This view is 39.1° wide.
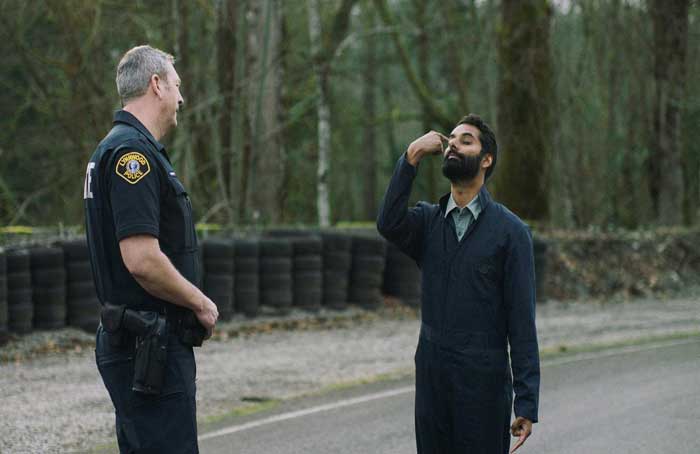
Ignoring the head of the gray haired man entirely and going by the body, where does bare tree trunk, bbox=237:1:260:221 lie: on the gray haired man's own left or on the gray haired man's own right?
on the gray haired man's own left

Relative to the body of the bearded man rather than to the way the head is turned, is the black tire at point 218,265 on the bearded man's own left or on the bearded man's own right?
on the bearded man's own right

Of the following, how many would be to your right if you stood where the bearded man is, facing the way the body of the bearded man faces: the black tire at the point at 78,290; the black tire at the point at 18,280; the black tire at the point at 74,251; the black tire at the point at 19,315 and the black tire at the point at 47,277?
5

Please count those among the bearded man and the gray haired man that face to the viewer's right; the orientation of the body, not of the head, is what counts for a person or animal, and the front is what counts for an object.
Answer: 1

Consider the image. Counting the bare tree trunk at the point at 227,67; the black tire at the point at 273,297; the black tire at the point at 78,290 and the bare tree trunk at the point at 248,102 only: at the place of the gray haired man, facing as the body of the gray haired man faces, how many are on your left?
4

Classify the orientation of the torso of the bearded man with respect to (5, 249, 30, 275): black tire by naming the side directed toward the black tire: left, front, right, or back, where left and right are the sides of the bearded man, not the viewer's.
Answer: right

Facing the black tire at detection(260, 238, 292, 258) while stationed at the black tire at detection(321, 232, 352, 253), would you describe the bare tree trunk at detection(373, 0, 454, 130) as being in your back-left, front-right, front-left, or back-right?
back-right

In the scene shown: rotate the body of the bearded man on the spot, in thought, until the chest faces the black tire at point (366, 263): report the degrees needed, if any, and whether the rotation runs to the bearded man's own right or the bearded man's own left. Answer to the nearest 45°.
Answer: approximately 135° to the bearded man's own right

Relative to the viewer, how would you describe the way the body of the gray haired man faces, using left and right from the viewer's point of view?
facing to the right of the viewer

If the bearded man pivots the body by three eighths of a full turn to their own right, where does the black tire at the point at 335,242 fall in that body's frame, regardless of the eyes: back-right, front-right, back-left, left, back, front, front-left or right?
front

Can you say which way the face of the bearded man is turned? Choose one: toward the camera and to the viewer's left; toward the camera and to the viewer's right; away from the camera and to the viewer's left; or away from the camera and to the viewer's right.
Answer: toward the camera and to the viewer's left

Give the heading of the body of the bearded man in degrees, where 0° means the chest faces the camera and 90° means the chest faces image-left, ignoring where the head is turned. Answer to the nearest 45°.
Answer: approximately 45°

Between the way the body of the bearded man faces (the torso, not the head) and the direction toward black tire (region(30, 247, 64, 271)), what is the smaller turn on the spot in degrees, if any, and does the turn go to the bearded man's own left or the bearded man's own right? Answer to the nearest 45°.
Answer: approximately 90° to the bearded man's own right

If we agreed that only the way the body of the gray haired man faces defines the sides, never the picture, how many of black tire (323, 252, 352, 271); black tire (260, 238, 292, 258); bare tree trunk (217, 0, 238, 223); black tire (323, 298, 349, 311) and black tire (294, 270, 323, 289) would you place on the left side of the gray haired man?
5

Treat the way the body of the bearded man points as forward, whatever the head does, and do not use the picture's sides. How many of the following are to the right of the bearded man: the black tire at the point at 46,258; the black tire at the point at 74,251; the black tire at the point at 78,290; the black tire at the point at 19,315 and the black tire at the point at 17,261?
5

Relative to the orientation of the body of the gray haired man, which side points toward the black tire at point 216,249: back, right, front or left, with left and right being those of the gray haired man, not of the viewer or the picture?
left

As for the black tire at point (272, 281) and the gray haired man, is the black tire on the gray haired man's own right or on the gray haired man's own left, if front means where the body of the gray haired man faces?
on the gray haired man's own left

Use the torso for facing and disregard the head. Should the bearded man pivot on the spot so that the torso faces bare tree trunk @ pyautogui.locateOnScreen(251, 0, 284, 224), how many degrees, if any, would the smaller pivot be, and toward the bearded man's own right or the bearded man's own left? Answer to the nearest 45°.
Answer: approximately 135° to the bearded man's own right
